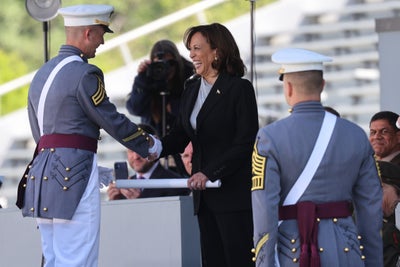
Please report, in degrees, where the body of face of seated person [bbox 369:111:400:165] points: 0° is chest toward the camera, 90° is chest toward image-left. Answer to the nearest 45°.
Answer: approximately 45°

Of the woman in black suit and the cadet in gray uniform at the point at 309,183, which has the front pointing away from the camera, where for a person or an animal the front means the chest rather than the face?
the cadet in gray uniform

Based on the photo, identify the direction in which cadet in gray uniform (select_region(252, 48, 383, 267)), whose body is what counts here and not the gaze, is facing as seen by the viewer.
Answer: away from the camera

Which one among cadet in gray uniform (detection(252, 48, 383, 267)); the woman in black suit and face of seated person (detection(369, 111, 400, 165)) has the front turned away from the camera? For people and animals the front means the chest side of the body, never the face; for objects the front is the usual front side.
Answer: the cadet in gray uniform

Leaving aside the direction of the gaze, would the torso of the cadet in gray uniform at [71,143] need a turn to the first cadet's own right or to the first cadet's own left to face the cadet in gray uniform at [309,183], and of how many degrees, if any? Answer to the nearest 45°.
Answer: approximately 90° to the first cadet's own right

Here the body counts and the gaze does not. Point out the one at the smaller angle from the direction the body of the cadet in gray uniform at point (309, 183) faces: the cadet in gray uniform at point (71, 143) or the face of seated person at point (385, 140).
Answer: the face of seated person

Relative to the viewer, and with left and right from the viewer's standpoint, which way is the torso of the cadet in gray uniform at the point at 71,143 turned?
facing away from the viewer and to the right of the viewer

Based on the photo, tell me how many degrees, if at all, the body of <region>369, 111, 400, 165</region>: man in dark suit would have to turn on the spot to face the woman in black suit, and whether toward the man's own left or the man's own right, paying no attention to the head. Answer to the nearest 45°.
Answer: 0° — they already face them

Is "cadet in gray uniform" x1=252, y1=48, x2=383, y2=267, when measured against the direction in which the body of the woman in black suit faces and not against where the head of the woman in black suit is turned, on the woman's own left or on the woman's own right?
on the woman's own left

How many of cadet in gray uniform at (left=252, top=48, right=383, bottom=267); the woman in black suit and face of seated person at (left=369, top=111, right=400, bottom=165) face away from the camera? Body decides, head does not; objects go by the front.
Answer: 1
